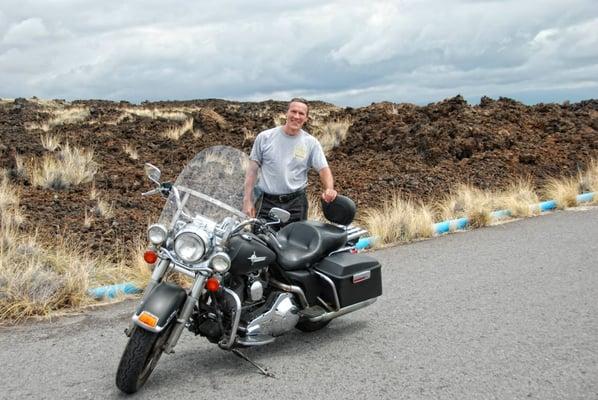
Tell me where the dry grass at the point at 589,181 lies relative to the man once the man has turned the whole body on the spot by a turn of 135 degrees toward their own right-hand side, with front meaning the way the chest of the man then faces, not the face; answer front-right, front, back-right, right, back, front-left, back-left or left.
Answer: right

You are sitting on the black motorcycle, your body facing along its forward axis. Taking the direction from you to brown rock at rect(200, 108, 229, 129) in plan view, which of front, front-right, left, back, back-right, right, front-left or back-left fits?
back-right

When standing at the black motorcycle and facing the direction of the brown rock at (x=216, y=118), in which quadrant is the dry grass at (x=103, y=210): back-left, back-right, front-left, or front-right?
front-left

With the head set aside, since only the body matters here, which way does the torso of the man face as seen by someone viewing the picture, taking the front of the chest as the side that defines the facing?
toward the camera

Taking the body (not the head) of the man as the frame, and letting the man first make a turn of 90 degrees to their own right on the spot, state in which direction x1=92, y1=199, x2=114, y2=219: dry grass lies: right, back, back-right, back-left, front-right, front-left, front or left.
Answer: front-right

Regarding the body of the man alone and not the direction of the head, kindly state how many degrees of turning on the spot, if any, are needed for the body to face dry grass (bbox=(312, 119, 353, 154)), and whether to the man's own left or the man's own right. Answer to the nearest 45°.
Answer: approximately 180°

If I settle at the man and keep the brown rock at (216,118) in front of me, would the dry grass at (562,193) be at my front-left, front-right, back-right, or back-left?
front-right

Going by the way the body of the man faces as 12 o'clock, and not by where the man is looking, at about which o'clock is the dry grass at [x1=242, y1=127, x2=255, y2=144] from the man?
The dry grass is roughly at 6 o'clock from the man.

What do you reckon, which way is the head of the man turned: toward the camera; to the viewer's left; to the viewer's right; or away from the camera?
toward the camera

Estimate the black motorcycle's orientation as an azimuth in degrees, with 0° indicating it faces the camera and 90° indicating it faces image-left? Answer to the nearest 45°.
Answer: approximately 45°

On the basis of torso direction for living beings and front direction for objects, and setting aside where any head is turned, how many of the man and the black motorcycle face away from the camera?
0

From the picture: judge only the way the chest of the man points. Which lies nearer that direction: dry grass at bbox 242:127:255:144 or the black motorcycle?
the black motorcycle

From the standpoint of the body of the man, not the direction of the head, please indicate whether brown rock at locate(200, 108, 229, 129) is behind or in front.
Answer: behind

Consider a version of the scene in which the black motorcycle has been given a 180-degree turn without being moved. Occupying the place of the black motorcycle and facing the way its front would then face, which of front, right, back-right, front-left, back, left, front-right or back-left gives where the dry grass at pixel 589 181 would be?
front

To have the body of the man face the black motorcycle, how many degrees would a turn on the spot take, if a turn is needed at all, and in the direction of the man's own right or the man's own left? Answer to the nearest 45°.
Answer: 0° — they already face it

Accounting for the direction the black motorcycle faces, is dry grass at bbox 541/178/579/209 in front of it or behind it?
behind

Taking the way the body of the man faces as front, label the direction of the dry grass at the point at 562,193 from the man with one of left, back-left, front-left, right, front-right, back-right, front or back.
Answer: back-left
